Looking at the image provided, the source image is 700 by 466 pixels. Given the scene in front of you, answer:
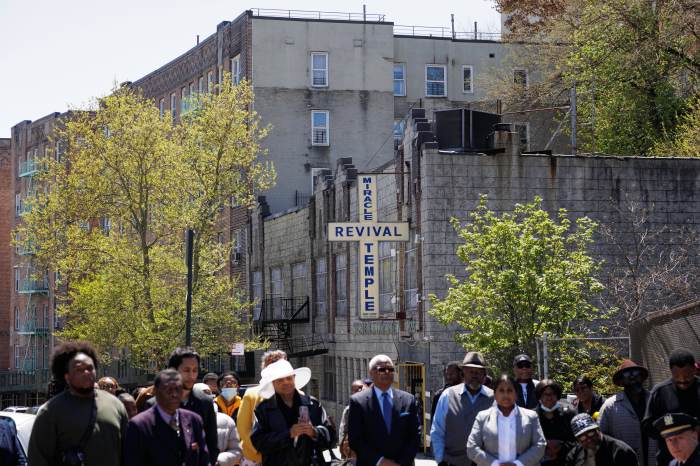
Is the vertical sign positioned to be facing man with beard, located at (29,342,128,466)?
yes

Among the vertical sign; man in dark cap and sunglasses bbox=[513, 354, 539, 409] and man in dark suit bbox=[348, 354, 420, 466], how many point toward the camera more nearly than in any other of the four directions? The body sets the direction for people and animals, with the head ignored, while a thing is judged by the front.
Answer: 3

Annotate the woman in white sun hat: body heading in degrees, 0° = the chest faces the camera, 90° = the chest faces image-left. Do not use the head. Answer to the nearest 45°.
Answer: approximately 0°

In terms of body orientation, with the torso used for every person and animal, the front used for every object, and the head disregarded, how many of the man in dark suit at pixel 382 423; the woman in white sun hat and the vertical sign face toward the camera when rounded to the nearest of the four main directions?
3

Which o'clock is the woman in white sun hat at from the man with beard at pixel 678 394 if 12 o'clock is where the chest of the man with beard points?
The woman in white sun hat is roughly at 2 o'clock from the man with beard.

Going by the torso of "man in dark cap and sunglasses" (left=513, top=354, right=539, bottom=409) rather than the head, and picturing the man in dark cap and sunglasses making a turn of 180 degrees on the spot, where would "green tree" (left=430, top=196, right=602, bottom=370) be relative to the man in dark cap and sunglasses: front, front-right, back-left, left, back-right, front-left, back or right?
front

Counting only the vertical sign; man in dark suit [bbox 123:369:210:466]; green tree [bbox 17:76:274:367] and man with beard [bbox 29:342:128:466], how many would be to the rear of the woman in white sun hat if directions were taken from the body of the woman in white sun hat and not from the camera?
2

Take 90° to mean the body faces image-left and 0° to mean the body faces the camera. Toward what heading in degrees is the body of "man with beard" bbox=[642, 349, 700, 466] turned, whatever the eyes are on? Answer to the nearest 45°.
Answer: approximately 0°
